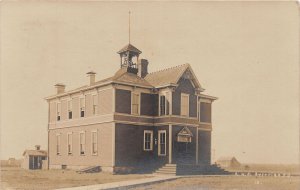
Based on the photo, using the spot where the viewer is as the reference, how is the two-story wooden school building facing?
facing the viewer and to the right of the viewer
